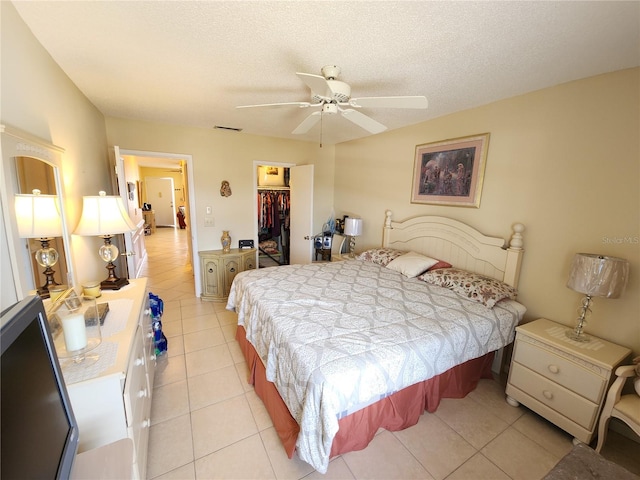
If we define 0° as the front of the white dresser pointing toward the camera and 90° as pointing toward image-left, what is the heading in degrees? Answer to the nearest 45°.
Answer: approximately 270°

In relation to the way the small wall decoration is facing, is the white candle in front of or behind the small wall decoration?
in front

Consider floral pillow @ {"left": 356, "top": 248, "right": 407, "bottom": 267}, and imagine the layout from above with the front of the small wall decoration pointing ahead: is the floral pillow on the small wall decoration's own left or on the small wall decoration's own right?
on the small wall decoration's own left

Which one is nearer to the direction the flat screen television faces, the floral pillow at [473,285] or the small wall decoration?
the floral pillow

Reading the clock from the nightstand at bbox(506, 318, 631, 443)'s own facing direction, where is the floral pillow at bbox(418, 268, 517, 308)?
The floral pillow is roughly at 2 o'clock from the nightstand.

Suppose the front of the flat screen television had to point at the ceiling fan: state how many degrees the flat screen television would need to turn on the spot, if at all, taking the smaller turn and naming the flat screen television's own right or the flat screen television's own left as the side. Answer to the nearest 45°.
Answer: approximately 45° to the flat screen television's own left

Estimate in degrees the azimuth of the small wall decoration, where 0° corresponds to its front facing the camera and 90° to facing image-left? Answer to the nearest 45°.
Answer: approximately 0°

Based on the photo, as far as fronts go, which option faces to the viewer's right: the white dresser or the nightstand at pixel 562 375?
the white dresser

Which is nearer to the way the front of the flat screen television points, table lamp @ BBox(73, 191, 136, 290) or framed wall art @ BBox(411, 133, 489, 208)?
the framed wall art

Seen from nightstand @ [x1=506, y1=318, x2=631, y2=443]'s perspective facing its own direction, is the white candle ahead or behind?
ahead

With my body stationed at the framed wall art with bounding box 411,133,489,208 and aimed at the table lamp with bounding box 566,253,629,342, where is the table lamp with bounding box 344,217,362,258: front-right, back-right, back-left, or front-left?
back-right
